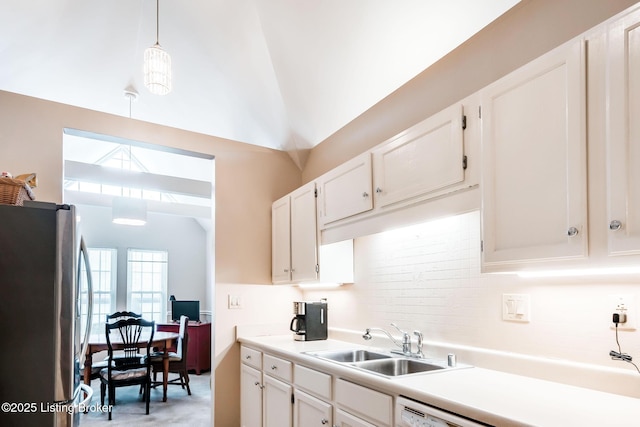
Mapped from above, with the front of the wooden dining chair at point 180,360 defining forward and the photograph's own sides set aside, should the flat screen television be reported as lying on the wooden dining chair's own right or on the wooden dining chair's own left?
on the wooden dining chair's own right

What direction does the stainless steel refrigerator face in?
to the viewer's right

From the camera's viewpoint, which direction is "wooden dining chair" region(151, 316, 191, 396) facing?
to the viewer's left

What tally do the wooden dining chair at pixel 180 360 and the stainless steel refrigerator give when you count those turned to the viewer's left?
1

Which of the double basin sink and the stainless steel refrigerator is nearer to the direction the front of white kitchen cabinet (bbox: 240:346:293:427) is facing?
the stainless steel refrigerator

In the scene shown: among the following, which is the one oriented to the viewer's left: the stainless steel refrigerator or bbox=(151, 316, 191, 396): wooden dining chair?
the wooden dining chair

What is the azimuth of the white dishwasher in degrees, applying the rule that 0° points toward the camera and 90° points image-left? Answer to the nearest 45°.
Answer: approximately 45°

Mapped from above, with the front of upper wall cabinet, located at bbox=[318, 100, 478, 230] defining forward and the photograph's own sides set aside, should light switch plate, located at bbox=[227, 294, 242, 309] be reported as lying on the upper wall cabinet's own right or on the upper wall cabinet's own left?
on the upper wall cabinet's own right
